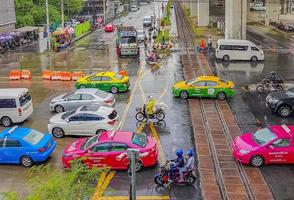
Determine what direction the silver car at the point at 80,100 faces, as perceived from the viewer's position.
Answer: facing to the left of the viewer

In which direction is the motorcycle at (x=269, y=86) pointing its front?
to the viewer's left

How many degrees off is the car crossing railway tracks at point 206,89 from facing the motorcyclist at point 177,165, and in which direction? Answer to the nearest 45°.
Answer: approximately 90° to its left

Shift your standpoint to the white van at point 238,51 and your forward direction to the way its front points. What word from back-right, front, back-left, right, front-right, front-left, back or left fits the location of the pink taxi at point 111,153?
right

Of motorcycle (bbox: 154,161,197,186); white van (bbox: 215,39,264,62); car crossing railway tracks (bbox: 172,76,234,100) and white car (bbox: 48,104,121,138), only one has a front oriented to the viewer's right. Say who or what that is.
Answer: the white van

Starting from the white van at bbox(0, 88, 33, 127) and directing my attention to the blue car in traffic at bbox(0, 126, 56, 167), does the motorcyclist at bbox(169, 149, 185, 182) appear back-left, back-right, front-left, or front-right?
front-left

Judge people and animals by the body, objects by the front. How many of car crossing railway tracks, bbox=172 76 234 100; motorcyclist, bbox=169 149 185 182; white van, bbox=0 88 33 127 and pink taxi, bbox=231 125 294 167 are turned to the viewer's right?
0

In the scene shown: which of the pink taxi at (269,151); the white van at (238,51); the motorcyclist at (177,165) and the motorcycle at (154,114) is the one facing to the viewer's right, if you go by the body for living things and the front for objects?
the white van

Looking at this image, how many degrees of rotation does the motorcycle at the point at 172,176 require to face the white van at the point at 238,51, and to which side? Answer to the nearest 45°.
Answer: approximately 90° to its right

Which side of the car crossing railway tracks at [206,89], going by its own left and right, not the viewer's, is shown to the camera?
left

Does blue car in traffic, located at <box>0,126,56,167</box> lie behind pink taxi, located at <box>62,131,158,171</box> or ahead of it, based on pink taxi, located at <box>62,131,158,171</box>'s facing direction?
ahead
